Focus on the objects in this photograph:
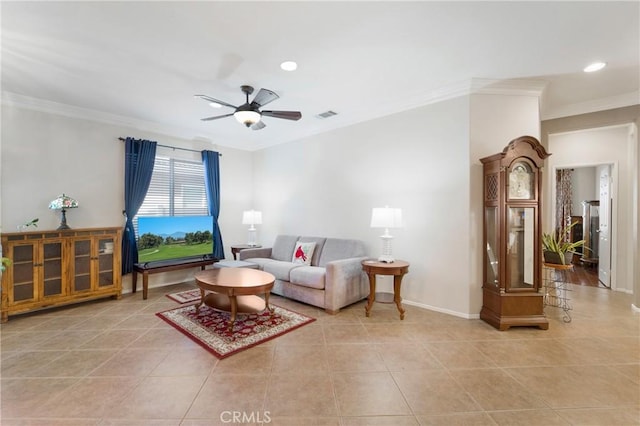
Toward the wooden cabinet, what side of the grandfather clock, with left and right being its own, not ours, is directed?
right

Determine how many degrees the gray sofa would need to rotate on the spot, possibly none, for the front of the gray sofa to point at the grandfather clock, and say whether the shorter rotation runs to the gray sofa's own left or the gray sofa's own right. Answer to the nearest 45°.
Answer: approximately 90° to the gray sofa's own left

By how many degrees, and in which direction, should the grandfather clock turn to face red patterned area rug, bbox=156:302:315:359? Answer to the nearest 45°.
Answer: approximately 90° to its right

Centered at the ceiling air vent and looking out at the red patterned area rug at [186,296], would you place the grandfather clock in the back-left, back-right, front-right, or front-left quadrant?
back-left

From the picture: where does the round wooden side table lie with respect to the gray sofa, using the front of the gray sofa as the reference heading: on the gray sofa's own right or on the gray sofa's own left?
on the gray sofa's own left

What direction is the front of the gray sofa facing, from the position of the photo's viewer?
facing the viewer and to the left of the viewer

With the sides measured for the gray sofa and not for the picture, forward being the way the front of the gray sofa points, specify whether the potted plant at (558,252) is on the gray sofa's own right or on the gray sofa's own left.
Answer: on the gray sofa's own left

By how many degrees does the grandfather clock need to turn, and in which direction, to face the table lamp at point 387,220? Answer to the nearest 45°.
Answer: approximately 135° to its right

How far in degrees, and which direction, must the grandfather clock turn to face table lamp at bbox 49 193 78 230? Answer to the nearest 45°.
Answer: approximately 90° to its right

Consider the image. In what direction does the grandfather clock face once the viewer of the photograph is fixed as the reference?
facing the viewer and to the right of the viewer

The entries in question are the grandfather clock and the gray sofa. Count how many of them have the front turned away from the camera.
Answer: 0

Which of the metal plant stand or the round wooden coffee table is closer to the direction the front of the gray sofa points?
the round wooden coffee table

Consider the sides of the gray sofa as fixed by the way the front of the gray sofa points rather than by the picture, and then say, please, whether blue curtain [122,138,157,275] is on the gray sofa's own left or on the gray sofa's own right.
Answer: on the gray sofa's own right

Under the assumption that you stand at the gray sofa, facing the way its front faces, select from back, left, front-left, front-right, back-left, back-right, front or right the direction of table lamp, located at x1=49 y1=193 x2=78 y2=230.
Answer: front-right

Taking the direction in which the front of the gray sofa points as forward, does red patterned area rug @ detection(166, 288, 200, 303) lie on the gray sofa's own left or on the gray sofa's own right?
on the gray sofa's own right

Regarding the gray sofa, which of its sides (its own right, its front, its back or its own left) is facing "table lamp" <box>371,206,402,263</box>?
left

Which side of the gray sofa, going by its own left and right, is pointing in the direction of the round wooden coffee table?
front
